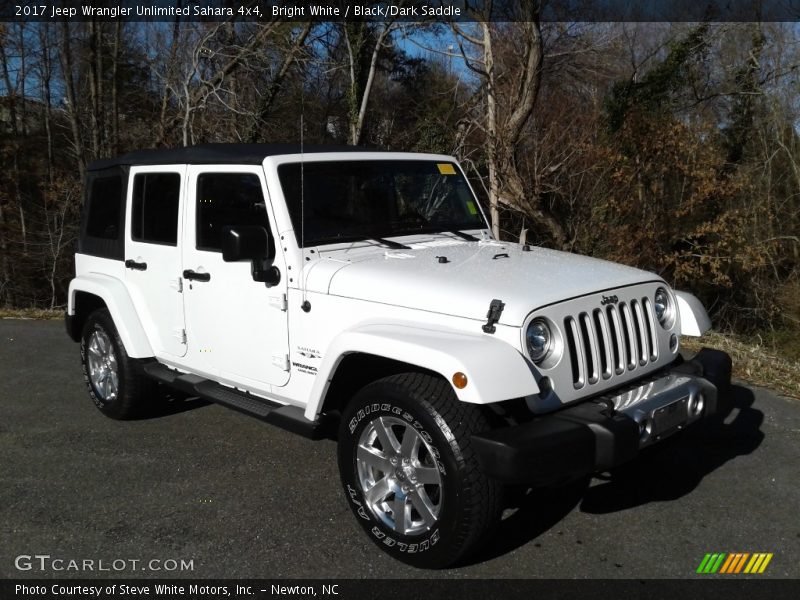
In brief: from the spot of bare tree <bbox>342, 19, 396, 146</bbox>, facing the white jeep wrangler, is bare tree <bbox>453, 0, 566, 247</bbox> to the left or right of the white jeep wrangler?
left

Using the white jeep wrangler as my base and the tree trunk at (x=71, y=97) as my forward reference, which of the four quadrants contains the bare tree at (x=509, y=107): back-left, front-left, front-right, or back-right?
front-right

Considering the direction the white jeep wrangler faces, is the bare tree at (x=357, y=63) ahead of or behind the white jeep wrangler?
behind

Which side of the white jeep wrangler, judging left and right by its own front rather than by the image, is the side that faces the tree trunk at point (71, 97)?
back

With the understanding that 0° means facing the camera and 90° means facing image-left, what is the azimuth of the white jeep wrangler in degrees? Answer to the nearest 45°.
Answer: approximately 315°

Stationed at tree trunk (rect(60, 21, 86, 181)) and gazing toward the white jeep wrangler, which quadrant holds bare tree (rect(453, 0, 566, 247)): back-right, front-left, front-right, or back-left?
front-left

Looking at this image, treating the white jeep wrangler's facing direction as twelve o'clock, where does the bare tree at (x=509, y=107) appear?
The bare tree is roughly at 8 o'clock from the white jeep wrangler.
